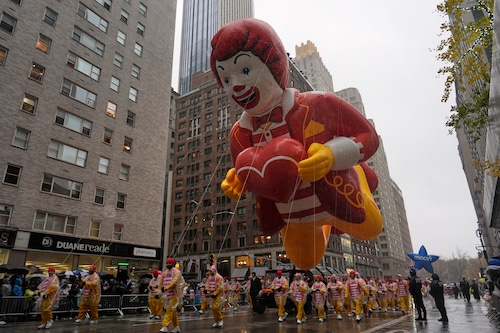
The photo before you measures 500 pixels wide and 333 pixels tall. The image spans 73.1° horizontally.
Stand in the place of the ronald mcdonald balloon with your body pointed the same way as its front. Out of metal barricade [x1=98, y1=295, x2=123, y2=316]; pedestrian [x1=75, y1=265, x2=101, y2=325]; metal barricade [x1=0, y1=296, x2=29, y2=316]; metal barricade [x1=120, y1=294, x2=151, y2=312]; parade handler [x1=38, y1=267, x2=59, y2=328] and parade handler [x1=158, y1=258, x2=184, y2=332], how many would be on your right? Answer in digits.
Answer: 6

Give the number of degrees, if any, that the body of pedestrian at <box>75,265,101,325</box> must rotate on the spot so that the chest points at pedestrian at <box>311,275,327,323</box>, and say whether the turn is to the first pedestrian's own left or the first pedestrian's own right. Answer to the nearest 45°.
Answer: approximately 135° to the first pedestrian's own left

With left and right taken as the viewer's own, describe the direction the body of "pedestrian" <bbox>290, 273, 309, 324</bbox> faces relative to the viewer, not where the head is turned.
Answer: facing the viewer

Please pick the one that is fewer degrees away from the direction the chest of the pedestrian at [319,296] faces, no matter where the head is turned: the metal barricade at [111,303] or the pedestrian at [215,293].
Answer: the pedestrian

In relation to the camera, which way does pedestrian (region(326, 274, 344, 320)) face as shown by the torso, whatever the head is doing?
toward the camera

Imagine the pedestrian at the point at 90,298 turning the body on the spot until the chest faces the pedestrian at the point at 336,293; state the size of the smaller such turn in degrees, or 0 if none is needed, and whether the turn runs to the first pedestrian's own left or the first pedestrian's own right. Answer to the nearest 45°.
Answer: approximately 135° to the first pedestrian's own left

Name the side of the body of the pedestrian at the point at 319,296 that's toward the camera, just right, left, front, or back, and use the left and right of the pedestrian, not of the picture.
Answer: front

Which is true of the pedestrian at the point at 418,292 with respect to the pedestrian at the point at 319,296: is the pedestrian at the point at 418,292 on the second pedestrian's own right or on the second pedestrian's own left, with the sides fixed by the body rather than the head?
on the second pedestrian's own left

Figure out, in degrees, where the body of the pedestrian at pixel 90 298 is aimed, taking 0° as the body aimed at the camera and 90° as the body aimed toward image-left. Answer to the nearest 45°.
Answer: approximately 45°

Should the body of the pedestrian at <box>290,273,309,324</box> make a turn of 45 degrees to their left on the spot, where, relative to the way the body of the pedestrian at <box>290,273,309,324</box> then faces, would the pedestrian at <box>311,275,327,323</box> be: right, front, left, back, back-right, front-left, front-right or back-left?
left

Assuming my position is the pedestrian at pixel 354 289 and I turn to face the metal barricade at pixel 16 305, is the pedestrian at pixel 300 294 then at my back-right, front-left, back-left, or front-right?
front-left

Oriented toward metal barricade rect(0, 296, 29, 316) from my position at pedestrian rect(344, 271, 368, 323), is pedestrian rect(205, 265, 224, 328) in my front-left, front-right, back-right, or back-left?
front-left

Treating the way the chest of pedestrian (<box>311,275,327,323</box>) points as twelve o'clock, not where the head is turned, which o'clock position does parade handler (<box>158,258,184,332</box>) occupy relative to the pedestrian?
The parade handler is roughly at 1 o'clock from the pedestrian.

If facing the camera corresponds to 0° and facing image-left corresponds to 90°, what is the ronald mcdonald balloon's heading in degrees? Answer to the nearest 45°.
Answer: approximately 45°

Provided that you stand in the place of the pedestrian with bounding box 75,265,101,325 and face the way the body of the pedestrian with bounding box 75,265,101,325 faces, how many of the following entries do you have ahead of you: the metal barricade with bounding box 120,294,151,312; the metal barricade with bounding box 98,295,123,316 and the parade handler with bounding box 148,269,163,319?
0
